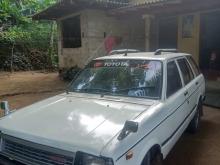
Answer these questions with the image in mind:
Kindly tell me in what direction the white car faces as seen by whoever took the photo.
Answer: facing the viewer and to the left of the viewer

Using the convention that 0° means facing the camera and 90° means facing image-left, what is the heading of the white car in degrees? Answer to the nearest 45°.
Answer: approximately 45°
